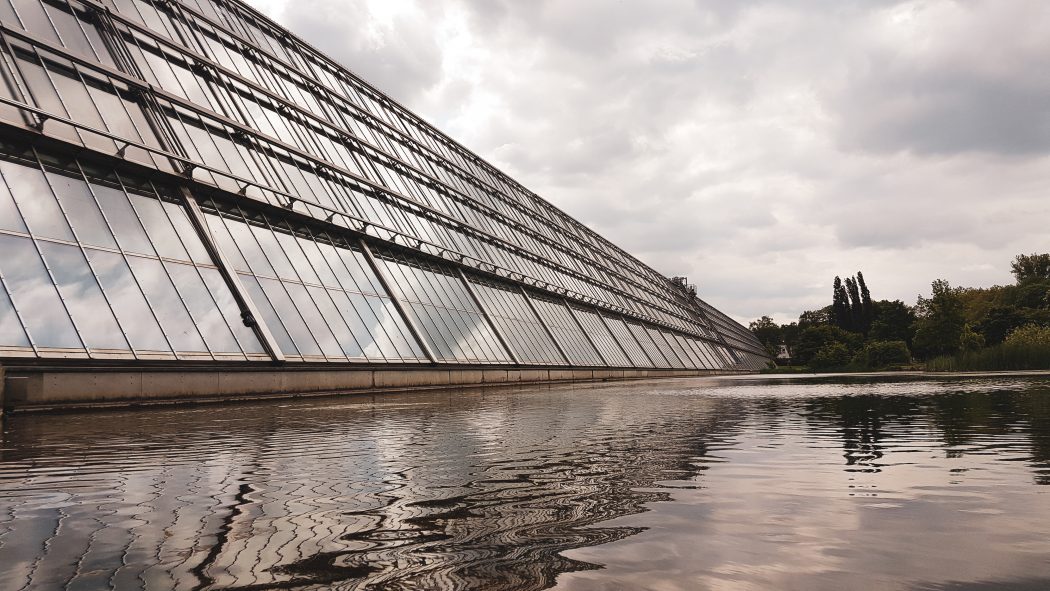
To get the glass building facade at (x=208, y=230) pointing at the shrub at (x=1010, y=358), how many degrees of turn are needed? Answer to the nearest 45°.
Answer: approximately 45° to its left

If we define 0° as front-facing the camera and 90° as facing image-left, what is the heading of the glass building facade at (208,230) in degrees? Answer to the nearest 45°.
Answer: approximately 315°
